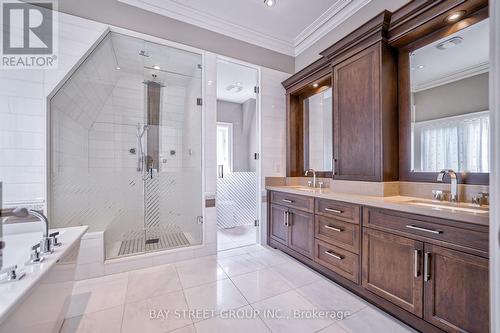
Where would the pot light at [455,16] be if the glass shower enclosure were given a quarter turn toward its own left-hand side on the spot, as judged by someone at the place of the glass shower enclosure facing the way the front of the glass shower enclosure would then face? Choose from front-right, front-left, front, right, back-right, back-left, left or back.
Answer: front-right

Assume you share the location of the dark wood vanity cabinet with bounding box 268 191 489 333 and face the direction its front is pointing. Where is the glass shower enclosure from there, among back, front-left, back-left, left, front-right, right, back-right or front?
front-right

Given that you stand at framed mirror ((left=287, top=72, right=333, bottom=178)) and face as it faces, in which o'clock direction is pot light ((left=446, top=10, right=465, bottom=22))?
The pot light is roughly at 9 o'clock from the framed mirror.

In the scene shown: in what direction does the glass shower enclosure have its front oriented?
toward the camera

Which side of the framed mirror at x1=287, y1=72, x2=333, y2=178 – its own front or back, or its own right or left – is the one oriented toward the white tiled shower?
front

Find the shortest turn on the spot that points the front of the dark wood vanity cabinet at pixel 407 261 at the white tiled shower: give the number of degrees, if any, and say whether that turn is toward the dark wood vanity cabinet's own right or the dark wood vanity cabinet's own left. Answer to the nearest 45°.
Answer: approximately 45° to the dark wood vanity cabinet's own right

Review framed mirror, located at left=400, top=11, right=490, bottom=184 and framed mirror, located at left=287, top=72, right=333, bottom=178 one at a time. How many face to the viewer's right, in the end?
0

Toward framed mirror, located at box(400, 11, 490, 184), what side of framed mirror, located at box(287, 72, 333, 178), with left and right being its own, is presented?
left

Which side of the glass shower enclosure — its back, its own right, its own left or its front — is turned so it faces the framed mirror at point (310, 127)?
left

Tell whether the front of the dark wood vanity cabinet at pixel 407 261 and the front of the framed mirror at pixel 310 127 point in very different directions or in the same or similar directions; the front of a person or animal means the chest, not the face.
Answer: same or similar directions

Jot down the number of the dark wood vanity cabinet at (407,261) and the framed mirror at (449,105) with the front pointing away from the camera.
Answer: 0

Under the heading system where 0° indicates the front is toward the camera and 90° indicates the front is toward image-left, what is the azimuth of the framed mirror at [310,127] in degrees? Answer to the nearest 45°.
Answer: approximately 45°

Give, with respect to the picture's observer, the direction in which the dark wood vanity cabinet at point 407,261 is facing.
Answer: facing the viewer and to the left of the viewer

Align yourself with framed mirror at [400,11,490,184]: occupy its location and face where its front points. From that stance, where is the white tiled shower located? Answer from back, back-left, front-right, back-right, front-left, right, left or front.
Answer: front

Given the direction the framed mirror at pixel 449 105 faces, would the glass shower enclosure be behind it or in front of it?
in front
